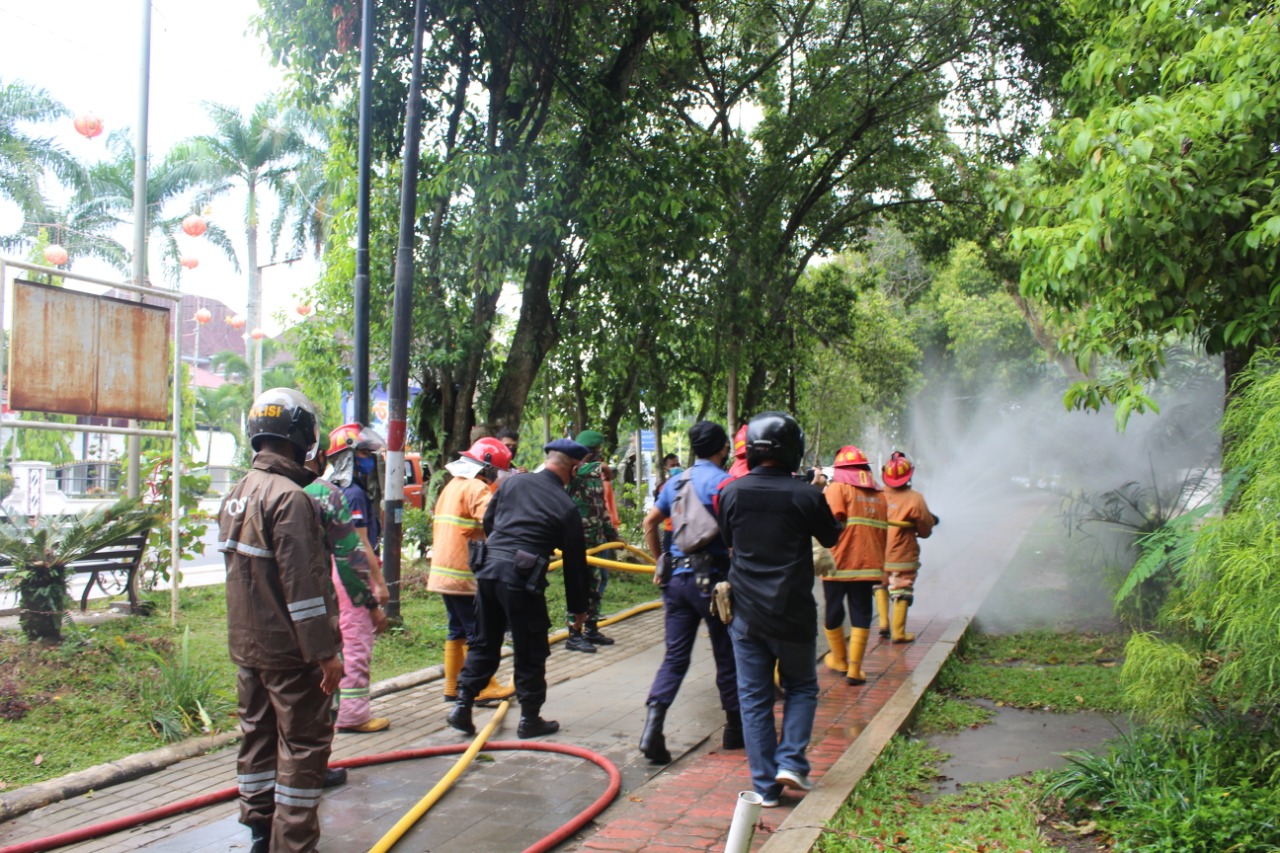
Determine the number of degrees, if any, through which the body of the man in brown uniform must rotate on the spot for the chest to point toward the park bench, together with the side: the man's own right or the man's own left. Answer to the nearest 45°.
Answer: approximately 45° to the man's own left

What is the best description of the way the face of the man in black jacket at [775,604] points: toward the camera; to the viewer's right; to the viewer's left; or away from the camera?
away from the camera

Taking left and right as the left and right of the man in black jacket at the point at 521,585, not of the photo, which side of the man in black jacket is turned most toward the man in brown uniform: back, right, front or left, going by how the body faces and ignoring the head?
back

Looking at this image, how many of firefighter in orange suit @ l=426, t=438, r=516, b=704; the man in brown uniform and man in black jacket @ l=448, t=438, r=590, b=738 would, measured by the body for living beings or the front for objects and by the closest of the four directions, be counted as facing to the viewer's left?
0

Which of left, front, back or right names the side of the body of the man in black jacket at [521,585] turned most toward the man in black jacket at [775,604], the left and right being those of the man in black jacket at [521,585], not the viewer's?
right

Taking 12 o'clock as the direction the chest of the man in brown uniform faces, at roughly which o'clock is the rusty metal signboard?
The rusty metal signboard is roughly at 10 o'clock from the man in brown uniform.

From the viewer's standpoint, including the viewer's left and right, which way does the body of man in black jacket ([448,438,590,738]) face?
facing away from the viewer and to the right of the viewer

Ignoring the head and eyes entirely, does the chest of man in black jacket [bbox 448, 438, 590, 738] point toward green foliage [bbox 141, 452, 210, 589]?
no

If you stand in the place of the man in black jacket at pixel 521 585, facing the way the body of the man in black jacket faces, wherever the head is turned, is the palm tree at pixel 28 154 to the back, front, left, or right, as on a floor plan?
left

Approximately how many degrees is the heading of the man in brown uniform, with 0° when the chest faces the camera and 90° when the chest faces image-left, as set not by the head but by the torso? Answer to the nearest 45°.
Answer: approximately 225°

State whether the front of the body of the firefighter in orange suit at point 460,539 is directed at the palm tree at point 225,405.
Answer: no

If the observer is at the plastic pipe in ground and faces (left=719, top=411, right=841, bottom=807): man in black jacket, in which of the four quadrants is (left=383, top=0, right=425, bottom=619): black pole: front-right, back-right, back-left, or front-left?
front-left

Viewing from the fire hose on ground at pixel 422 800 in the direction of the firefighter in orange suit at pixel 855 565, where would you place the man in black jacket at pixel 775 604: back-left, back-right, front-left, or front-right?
front-right

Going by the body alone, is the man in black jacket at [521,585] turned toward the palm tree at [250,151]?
no

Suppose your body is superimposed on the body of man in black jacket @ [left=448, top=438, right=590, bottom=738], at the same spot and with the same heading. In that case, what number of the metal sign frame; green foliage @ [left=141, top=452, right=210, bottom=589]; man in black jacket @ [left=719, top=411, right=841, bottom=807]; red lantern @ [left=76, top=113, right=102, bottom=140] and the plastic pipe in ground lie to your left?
3

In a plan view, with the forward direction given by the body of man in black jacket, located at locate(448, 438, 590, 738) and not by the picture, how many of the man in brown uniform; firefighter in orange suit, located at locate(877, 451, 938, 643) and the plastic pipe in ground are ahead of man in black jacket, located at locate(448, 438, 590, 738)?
1

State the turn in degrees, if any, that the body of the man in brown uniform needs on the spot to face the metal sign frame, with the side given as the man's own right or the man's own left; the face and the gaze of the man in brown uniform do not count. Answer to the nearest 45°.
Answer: approximately 45° to the man's own left
